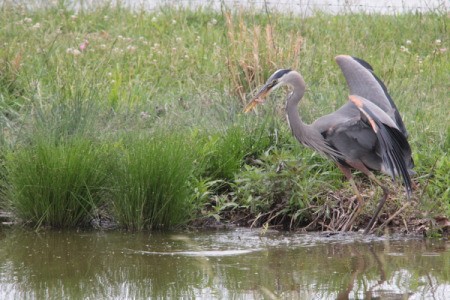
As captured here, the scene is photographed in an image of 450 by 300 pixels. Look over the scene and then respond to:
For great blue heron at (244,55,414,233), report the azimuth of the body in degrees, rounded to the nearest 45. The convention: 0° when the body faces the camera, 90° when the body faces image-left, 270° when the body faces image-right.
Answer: approximately 90°

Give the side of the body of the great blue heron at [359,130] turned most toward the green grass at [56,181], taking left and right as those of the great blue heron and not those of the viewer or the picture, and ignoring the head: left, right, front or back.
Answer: front

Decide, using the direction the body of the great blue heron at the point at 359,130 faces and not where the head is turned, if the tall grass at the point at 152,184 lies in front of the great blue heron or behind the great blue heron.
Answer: in front
